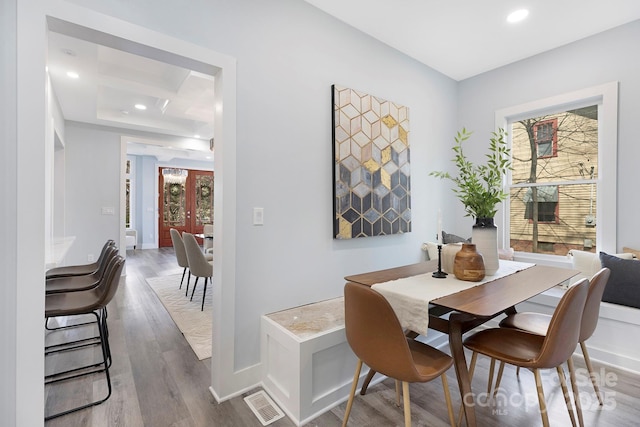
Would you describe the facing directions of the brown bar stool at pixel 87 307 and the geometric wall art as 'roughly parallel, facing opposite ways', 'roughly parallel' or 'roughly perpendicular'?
roughly perpendicular

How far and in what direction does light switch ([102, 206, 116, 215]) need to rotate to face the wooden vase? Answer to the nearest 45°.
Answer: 0° — it already faces it

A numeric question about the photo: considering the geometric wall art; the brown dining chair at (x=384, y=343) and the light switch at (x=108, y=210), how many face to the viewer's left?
0

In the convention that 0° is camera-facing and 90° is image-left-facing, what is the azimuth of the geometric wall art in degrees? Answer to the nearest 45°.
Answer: approximately 315°

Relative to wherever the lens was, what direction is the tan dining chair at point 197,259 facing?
facing away from the viewer and to the right of the viewer

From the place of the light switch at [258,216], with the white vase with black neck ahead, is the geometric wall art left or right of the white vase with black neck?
left

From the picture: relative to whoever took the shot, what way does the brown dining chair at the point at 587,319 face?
facing to the left of the viewer

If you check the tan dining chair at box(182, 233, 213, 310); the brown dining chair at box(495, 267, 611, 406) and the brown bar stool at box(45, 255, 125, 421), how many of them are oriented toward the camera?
0

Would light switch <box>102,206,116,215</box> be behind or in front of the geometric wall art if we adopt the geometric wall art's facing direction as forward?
behind

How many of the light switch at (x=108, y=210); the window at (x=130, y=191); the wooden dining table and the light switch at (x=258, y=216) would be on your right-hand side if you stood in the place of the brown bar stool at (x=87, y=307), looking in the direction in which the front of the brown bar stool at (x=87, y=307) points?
2
